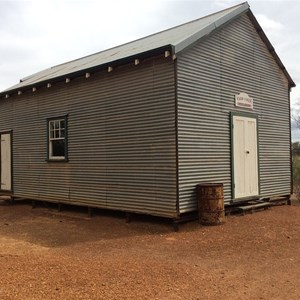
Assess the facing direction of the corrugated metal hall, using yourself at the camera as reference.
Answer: facing the viewer and to the right of the viewer
